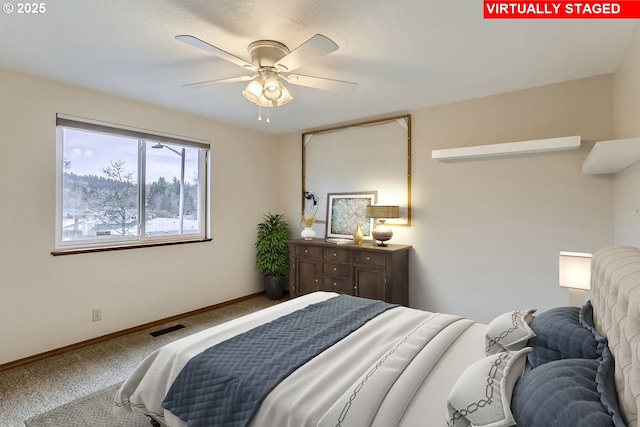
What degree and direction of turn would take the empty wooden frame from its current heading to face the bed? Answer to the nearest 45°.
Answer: approximately 45° to its left

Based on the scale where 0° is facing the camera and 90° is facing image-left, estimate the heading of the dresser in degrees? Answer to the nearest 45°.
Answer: approximately 45°

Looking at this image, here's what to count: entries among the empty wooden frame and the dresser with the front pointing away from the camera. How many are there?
0

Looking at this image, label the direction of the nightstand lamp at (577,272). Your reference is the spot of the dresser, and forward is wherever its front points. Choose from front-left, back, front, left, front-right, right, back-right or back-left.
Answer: left

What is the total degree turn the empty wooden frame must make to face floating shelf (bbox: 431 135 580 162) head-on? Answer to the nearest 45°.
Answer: approximately 90° to its left

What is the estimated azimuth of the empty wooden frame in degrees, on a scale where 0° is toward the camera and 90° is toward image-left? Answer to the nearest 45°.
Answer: approximately 45°

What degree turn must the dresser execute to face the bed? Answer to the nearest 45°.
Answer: approximately 45° to its left

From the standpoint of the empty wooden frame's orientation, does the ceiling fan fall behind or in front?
in front

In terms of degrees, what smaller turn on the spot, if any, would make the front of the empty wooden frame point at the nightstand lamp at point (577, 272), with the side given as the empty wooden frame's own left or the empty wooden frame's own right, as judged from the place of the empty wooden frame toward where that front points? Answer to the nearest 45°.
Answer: approximately 90° to the empty wooden frame's own left
